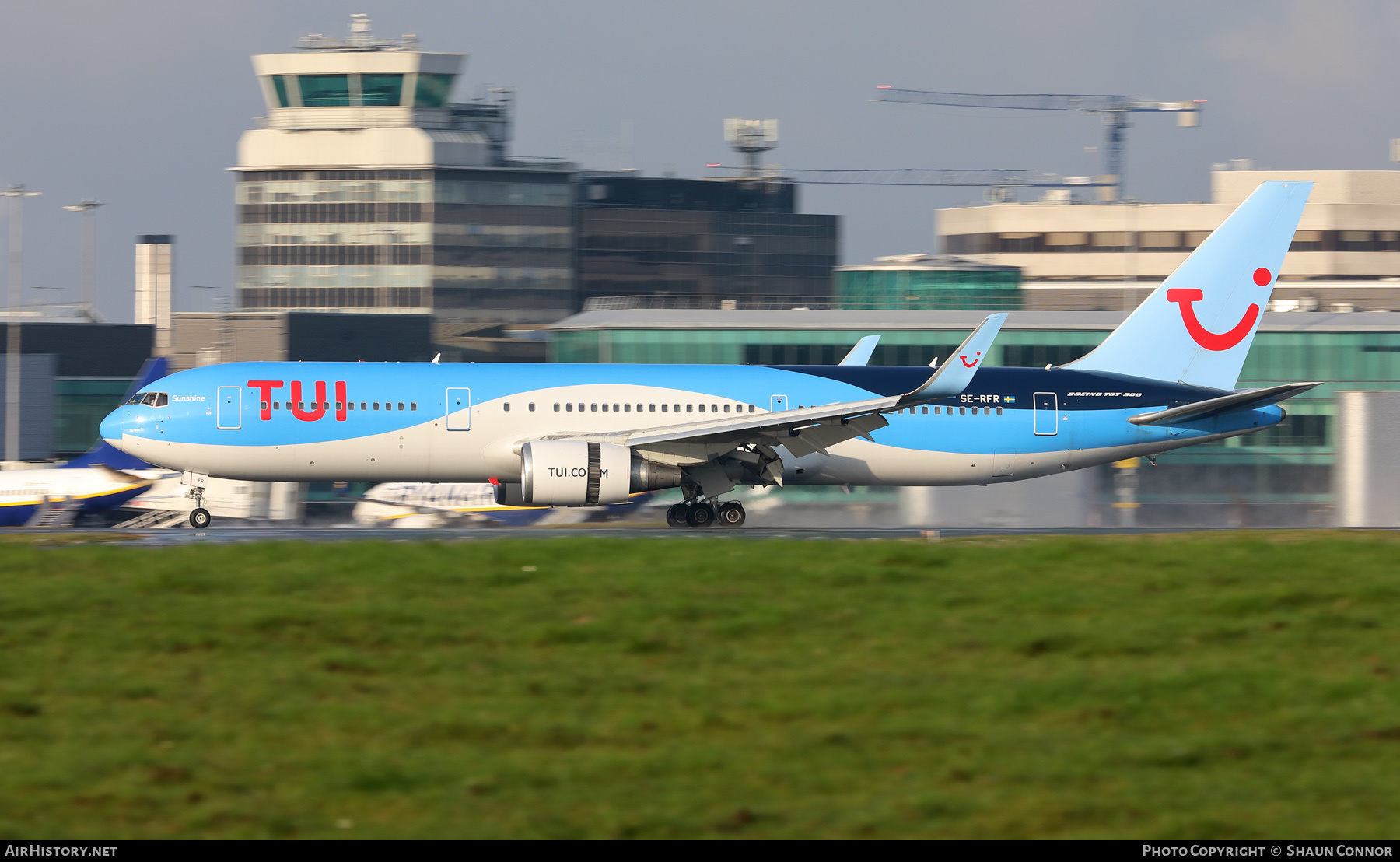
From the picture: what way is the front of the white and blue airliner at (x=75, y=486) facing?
to the viewer's left

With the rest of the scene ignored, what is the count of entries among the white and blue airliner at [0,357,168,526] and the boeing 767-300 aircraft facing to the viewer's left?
2

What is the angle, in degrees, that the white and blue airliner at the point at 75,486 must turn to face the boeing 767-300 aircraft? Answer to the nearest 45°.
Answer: approximately 135° to its left

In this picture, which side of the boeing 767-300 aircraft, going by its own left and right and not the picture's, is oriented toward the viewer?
left

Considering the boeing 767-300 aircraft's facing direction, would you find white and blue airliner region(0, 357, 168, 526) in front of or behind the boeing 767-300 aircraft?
in front
